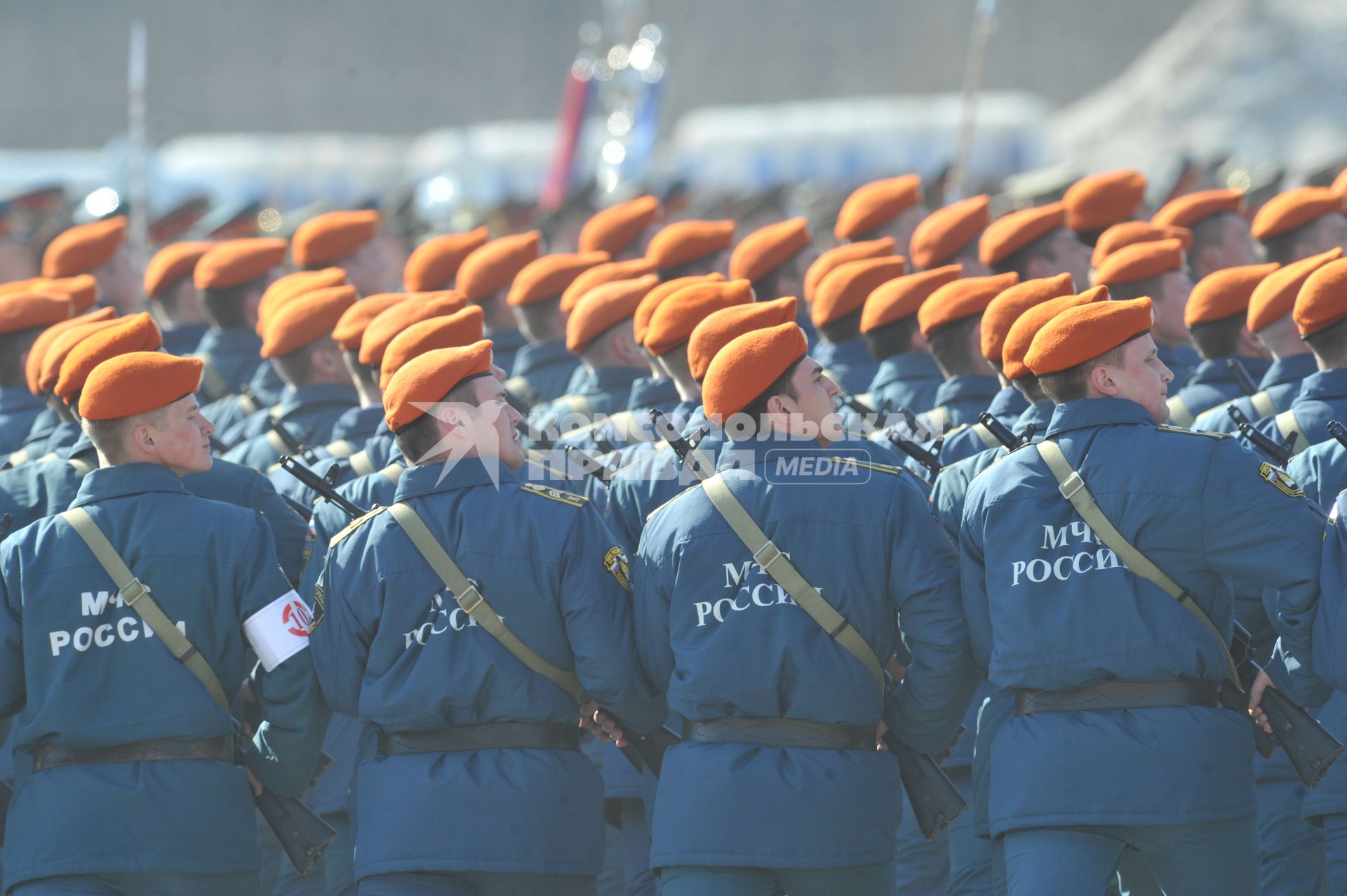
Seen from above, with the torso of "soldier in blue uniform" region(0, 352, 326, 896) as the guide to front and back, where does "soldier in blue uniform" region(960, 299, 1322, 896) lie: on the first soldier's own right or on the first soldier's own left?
on the first soldier's own right

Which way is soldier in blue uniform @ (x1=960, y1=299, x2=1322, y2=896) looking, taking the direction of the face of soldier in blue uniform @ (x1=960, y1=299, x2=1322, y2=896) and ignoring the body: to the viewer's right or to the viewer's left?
to the viewer's right

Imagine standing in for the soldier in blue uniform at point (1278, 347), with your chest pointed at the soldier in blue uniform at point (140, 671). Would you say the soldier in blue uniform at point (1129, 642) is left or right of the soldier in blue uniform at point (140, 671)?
left

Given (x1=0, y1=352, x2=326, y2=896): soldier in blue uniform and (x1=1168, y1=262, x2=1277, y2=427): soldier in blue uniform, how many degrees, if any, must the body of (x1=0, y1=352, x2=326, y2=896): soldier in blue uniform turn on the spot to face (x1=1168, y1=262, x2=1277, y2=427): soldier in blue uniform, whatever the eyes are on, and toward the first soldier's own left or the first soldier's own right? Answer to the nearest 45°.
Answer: approximately 90° to the first soldier's own right

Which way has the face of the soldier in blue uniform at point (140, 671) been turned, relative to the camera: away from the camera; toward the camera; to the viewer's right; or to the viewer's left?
to the viewer's right

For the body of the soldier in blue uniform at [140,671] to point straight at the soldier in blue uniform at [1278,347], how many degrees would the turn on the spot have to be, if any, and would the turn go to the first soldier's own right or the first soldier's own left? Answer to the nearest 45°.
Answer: approximately 90° to the first soldier's own right

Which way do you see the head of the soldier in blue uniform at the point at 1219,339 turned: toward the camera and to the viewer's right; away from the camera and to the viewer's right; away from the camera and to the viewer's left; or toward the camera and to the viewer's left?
away from the camera and to the viewer's right

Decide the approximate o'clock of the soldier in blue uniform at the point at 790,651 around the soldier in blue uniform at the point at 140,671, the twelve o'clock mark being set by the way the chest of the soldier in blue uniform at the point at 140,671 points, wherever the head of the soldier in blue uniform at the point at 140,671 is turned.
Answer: the soldier in blue uniform at the point at 790,651 is roughly at 4 o'clock from the soldier in blue uniform at the point at 140,671.

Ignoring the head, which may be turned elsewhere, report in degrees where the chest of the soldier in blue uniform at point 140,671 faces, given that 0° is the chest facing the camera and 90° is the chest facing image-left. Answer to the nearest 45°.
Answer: approximately 180°
